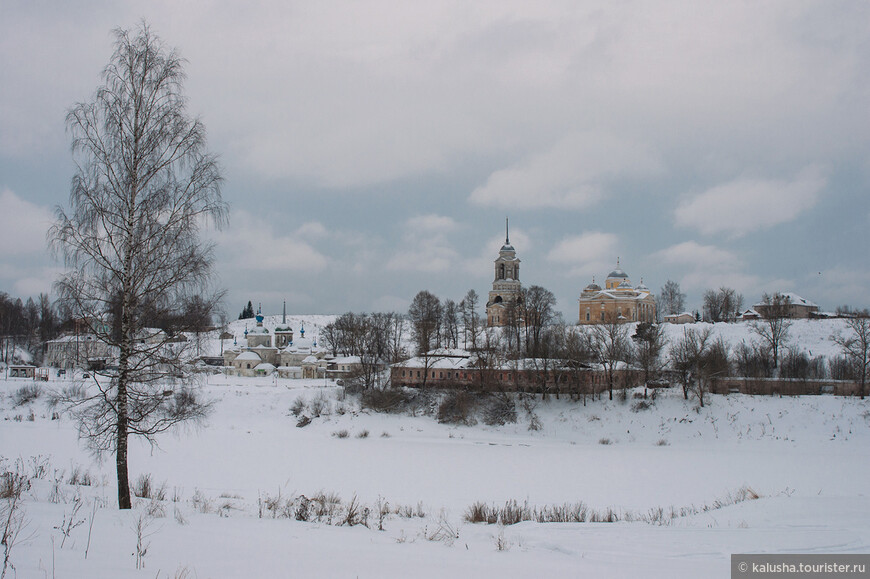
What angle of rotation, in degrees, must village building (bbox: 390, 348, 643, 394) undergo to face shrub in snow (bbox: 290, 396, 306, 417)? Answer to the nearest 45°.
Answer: approximately 90° to its right

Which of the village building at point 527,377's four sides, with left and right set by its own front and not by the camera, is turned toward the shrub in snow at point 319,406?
right

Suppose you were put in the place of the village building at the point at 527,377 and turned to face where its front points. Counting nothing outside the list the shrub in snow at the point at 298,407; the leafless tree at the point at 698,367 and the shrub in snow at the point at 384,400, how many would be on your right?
2

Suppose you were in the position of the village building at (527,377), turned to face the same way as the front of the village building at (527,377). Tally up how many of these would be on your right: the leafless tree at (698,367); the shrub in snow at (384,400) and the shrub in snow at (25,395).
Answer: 2

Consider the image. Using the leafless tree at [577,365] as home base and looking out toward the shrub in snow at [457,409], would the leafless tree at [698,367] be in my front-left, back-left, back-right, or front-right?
back-left

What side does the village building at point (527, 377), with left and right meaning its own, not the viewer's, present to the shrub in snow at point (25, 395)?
right

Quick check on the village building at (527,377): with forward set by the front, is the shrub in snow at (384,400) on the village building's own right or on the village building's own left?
on the village building's own right

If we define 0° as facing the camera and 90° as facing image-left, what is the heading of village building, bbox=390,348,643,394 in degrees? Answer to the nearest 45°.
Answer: approximately 0°

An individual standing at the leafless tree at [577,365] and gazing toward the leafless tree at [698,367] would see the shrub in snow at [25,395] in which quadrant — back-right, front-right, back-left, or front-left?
back-right
